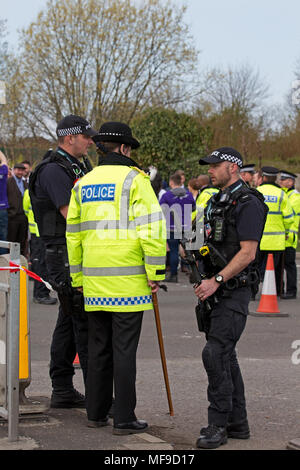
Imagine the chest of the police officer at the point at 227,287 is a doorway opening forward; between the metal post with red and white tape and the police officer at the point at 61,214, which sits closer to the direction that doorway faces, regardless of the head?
the metal post with red and white tape

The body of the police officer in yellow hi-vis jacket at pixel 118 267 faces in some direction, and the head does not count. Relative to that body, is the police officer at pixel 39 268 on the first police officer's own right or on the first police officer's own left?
on the first police officer's own left

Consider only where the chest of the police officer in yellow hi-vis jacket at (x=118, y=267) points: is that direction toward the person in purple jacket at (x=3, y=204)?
no

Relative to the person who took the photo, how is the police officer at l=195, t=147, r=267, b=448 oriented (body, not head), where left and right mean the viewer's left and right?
facing the viewer and to the left of the viewer

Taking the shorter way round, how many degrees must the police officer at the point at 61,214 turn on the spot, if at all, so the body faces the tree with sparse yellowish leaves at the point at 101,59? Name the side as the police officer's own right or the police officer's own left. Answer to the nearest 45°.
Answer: approximately 90° to the police officer's own left

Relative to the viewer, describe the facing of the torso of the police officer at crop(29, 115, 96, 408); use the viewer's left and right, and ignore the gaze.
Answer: facing to the right of the viewer

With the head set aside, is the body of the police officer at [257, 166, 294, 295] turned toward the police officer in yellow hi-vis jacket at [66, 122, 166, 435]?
no
